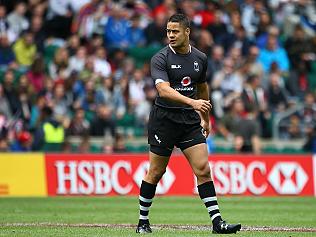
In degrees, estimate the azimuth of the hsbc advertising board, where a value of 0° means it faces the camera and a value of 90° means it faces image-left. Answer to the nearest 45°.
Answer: approximately 0°

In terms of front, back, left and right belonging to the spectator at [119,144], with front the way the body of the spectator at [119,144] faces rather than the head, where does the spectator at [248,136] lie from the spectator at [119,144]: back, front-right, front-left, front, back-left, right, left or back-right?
left

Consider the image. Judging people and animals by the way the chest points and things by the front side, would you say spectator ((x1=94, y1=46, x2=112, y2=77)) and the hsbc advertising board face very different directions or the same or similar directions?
same or similar directions

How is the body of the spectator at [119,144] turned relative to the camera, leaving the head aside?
toward the camera

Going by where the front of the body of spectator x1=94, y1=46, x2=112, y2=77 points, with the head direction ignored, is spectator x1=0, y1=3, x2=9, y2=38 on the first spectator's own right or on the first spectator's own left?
on the first spectator's own right

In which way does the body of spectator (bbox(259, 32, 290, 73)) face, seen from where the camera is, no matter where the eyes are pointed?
toward the camera

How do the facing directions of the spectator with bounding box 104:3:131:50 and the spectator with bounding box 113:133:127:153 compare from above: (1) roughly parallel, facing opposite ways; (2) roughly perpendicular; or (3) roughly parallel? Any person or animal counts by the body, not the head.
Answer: roughly parallel

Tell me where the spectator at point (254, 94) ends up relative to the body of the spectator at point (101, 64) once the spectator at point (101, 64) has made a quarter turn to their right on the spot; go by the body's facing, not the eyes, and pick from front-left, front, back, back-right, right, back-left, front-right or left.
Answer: back

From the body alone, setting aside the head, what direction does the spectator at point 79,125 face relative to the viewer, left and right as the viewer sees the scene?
facing the viewer

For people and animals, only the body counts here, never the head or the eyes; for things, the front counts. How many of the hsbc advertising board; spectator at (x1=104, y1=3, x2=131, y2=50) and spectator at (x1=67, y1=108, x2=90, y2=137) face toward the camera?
3

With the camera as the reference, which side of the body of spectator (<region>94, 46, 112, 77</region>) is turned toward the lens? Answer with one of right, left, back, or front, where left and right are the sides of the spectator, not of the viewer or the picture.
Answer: front

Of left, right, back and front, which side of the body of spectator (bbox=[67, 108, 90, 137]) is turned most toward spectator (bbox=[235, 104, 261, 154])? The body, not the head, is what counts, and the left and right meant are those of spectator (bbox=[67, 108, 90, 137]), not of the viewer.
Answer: left

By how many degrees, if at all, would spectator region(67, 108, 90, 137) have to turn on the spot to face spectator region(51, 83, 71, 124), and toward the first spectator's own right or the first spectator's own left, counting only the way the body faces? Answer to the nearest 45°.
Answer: approximately 135° to the first spectator's own right
